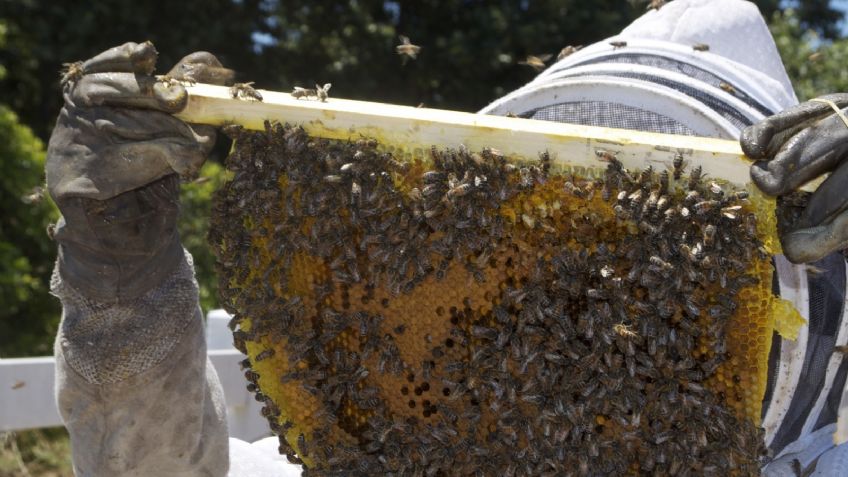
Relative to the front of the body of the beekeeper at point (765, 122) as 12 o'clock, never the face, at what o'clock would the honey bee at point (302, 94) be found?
The honey bee is roughly at 1 o'clock from the beekeeper.

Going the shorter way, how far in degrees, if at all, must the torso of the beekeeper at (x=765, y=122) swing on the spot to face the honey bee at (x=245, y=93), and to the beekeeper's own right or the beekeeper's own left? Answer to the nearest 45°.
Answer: approximately 45° to the beekeeper's own right

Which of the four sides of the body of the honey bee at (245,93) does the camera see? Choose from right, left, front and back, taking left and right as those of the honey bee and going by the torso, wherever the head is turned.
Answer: left

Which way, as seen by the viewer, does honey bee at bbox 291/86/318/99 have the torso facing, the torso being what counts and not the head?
to the viewer's left

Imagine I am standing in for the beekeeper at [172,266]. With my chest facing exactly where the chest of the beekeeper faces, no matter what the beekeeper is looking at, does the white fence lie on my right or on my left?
on my right

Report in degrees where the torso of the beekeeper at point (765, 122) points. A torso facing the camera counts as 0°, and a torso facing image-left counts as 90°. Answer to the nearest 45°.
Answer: approximately 45°

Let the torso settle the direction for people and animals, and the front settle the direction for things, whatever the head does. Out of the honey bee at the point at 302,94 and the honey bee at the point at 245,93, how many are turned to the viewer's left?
2
